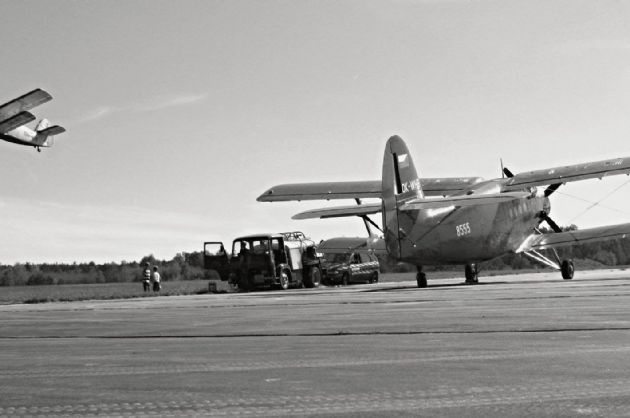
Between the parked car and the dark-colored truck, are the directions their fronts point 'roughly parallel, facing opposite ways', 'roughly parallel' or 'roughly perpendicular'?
roughly parallel

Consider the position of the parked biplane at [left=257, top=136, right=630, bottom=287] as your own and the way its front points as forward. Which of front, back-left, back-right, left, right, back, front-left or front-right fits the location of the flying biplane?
back-left

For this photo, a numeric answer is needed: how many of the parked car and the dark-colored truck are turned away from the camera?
0

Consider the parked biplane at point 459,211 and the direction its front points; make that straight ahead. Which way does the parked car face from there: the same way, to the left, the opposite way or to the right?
the opposite way

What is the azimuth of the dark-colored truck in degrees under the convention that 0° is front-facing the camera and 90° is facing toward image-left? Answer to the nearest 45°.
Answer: approximately 45°

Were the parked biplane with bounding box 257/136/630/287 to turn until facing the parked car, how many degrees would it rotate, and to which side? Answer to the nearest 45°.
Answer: approximately 90° to its left

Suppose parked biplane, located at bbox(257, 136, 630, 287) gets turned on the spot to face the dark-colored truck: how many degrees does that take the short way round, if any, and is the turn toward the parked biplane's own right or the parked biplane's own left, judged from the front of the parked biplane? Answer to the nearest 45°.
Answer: approximately 135° to the parked biplane's own left

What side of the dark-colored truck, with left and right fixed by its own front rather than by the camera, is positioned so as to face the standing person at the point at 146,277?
right

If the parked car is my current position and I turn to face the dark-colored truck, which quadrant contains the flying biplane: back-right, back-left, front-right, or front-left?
front-right

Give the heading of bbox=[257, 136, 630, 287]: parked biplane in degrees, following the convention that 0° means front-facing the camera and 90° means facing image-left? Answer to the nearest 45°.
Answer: approximately 225°

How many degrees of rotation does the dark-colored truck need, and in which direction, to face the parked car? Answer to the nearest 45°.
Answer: approximately 180°

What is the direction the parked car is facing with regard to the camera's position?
facing the viewer and to the left of the viewer

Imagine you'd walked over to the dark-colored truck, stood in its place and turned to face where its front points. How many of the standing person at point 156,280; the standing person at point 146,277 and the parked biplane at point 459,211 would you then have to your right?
2
